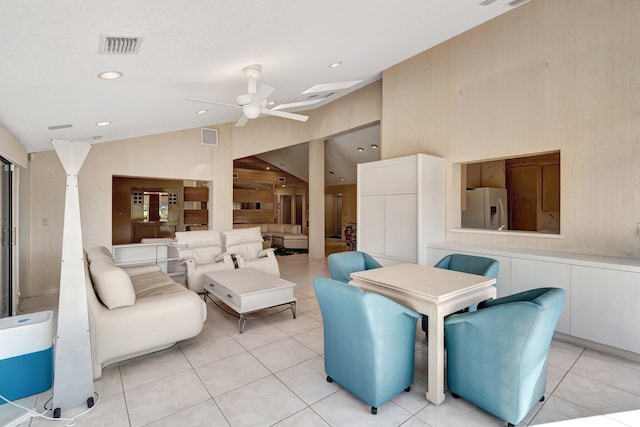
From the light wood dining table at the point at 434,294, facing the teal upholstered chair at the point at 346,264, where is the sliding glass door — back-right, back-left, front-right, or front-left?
front-left

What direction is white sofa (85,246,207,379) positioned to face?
to the viewer's right

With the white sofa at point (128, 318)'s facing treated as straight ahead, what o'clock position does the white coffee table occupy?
The white coffee table is roughly at 11 o'clock from the white sofa.

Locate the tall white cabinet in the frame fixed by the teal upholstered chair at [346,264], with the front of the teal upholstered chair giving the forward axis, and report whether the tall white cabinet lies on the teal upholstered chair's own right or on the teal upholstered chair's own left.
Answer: on the teal upholstered chair's own left

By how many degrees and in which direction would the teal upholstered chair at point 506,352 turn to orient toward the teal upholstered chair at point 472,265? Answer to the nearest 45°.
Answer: approximately 45° to its right

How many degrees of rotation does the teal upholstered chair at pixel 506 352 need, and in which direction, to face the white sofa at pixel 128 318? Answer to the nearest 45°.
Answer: approximately 45° to its left

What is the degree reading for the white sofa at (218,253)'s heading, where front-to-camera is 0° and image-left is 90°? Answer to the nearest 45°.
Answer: approximately 315°

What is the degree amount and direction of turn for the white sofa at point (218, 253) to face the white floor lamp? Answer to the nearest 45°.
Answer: approximately 45° to its right

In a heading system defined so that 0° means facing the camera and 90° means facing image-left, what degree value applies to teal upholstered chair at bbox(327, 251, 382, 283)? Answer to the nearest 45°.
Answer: approximately 315°

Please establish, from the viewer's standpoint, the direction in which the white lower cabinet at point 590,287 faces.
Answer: facing the viewer and to the left of the viewer

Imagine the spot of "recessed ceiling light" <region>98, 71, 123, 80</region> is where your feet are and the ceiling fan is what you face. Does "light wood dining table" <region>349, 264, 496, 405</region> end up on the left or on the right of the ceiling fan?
right

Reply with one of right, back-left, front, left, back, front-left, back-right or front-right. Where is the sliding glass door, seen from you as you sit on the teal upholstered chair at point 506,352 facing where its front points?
front-left

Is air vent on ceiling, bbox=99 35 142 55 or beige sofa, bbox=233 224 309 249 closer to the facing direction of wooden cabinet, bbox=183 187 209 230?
the air vent on ceiling

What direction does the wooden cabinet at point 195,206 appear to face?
toward the camera

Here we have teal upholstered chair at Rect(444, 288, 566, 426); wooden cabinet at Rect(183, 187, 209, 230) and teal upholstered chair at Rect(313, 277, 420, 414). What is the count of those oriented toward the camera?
1

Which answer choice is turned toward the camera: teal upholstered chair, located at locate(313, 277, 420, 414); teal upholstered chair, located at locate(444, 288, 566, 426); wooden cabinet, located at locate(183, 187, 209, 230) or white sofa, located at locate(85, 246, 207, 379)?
the wooden cabinet

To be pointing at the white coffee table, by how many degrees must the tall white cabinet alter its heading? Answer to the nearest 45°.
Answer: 0° — it already faces it

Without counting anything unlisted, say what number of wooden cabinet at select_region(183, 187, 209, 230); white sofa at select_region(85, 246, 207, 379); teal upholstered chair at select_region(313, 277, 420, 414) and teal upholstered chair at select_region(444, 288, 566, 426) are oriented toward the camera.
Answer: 1

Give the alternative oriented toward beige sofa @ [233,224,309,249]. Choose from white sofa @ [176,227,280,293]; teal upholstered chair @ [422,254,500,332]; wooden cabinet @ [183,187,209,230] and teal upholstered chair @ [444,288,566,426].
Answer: teal upholstered chair @ [444,288,566,426]

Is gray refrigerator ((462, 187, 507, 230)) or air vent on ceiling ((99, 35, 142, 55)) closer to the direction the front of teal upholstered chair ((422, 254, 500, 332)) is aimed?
the air vent on ceiling
